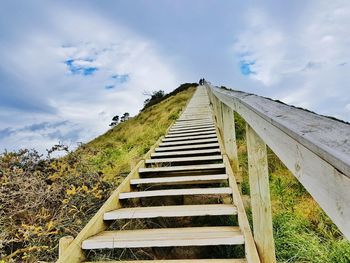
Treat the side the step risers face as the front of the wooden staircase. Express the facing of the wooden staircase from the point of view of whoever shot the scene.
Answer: facing the viewer
